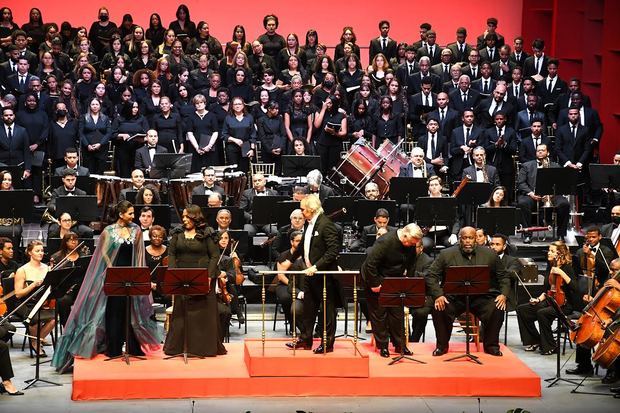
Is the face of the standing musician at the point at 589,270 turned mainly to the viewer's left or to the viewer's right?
to the viewer's left

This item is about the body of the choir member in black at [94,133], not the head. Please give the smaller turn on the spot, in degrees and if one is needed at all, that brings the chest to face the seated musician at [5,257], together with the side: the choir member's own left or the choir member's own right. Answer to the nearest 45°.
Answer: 0° — they already face them

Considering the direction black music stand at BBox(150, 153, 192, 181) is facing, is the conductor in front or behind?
behind

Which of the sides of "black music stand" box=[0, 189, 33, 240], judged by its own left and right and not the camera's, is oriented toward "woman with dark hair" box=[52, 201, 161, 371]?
back

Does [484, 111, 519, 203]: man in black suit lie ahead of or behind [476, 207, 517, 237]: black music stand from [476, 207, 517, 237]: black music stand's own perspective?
ahead

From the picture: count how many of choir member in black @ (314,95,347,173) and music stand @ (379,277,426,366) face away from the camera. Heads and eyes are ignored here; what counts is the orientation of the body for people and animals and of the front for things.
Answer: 1

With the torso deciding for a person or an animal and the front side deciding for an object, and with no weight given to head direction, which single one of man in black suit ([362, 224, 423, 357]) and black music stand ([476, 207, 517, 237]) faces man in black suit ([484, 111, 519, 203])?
the black music stand
